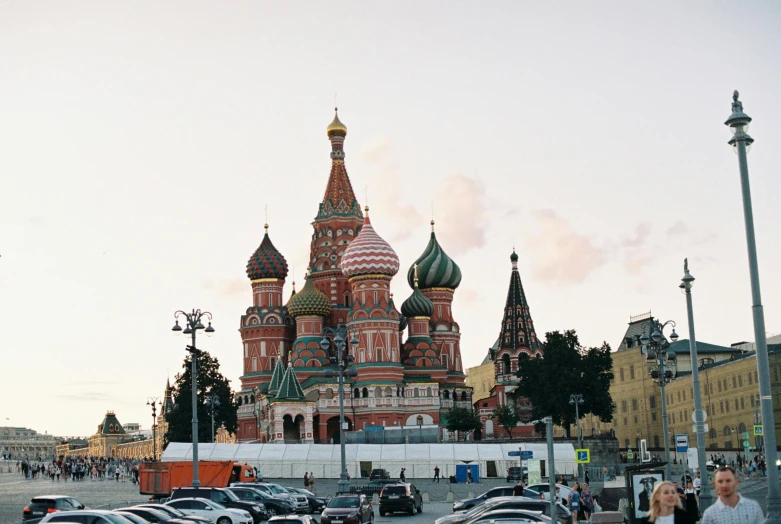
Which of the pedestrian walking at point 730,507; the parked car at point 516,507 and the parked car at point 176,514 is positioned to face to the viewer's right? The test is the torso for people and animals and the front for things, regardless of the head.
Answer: the parked car at point 176,514

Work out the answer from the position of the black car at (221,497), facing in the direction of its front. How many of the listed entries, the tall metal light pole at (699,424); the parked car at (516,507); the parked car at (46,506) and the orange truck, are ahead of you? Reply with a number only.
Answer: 2

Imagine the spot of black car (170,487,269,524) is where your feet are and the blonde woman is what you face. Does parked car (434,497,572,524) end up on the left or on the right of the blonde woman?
left

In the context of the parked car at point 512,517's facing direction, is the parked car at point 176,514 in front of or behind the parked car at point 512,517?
in front

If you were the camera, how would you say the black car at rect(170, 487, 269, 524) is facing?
facing the viewer and to the right of the viewer

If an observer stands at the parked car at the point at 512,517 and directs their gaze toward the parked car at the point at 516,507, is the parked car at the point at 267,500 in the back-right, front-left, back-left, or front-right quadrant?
front-left

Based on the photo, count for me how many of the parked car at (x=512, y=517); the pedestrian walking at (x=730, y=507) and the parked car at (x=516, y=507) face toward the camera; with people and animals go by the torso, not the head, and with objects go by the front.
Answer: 1

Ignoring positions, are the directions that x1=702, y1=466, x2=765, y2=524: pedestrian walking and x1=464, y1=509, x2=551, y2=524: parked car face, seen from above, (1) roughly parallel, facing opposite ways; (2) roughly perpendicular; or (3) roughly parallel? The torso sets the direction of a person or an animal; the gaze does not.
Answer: roughly perpendicular

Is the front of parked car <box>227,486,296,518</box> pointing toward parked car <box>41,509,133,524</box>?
no

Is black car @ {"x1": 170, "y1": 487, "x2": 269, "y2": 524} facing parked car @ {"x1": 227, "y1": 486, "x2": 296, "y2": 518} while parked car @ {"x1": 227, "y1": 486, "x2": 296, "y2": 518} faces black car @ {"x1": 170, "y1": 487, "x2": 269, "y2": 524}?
no

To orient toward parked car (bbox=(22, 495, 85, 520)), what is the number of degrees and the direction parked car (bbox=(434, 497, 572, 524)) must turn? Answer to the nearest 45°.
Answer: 0° — it already faces it

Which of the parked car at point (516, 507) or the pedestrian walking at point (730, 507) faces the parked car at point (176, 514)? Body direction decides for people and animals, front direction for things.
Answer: the parked car at point (516, 507)

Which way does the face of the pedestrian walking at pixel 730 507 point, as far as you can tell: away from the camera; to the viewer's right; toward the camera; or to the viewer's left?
toward the camera

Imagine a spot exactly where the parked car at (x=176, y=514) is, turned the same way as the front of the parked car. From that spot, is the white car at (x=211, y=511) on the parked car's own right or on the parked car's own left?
on the parked car's own left

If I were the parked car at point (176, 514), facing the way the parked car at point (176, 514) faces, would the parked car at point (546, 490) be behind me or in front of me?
in front

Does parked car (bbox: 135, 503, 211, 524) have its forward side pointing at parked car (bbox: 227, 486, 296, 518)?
no
